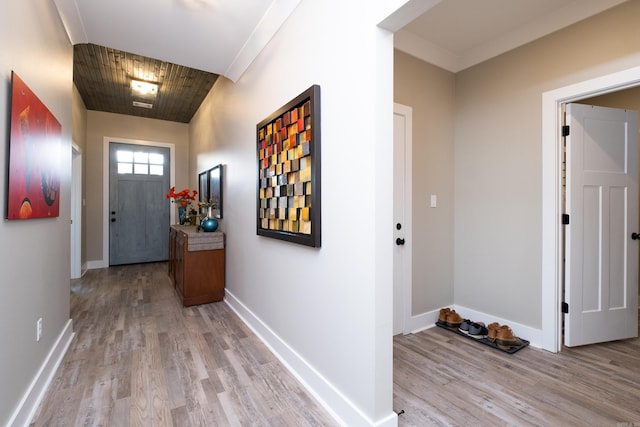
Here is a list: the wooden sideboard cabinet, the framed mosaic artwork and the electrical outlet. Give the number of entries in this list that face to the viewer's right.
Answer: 1

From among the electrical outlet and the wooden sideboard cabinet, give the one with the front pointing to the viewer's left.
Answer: the wooden sideboard cabinet

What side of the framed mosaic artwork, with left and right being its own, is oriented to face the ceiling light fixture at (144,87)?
right

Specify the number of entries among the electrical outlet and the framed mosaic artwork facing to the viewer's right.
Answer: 1

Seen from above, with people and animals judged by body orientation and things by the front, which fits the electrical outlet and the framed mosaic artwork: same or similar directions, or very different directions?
very different directions

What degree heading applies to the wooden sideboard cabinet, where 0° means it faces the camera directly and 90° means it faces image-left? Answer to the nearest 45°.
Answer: approximately 90°

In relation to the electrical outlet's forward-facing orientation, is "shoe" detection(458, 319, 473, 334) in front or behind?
in front

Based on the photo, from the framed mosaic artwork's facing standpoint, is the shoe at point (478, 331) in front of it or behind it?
behind

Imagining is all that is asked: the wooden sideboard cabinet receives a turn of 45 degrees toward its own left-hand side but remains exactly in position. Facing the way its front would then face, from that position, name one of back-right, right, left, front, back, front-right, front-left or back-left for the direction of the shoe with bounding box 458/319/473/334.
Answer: left

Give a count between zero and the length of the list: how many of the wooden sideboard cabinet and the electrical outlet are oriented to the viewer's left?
1

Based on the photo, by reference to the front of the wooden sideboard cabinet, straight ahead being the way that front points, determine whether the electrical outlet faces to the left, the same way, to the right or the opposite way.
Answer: the opposite way

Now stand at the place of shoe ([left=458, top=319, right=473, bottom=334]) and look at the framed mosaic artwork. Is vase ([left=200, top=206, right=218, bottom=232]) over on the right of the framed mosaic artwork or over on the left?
right

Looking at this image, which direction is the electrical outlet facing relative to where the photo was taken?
to the viewer's right
